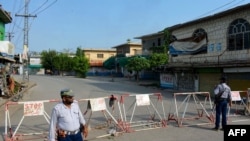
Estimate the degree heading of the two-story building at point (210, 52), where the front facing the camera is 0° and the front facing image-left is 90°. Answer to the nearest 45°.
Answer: approximately 45°

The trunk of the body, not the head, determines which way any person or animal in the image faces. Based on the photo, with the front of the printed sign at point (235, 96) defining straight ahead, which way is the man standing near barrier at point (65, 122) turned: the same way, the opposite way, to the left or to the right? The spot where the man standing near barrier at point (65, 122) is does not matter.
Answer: the same way

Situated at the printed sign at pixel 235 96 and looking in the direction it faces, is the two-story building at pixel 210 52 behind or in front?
behind

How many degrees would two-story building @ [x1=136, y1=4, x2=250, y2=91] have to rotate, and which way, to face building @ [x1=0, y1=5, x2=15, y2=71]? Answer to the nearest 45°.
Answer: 0° — it already faces it

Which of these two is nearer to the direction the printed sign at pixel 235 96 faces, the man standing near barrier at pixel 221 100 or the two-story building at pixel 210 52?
the man standing near barrier

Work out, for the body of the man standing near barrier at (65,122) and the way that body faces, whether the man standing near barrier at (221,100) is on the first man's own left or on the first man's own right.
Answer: on the first man's own left

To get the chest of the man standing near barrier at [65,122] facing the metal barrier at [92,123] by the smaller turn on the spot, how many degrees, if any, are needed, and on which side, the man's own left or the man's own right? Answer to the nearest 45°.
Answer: approximately 135° to the man's own left
